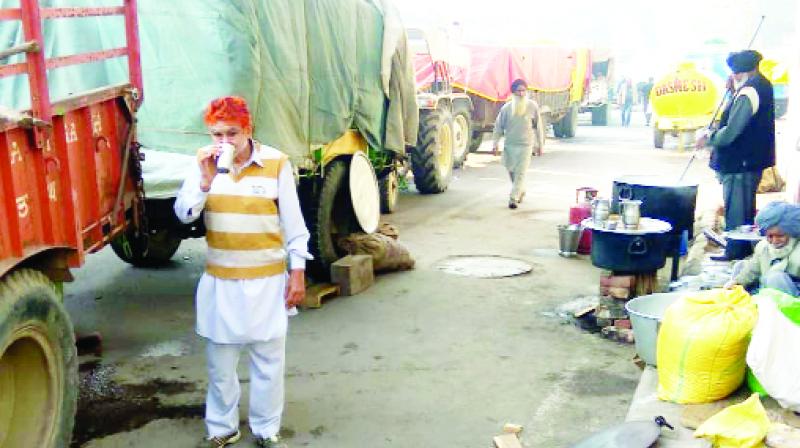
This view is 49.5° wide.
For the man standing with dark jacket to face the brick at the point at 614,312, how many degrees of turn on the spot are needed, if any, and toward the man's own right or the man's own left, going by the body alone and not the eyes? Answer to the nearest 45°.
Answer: approximately 45° to the man's own left

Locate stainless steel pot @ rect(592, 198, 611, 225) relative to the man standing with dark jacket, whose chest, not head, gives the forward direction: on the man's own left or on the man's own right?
on the man's own left

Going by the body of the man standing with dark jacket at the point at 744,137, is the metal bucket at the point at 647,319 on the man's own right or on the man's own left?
on the man's own left

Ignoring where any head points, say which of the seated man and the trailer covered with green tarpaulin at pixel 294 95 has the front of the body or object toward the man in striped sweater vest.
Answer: the seated man

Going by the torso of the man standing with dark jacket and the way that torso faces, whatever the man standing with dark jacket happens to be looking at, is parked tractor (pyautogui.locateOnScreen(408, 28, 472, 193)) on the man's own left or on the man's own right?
on the man's own right

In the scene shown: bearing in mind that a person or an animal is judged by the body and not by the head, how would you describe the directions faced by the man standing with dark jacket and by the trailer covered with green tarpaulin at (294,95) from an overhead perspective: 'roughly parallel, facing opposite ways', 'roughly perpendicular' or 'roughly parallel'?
roughly perpendicular

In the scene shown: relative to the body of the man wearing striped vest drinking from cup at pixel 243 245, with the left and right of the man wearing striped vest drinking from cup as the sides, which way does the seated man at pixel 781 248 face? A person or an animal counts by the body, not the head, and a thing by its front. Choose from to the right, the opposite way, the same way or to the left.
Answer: to the right

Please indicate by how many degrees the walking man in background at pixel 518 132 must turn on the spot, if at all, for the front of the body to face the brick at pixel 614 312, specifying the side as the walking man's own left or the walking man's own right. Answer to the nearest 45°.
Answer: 0° — they already face it

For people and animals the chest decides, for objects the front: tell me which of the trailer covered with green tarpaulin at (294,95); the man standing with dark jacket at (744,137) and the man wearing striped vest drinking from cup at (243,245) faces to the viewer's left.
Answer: the man standing with dark jacket
